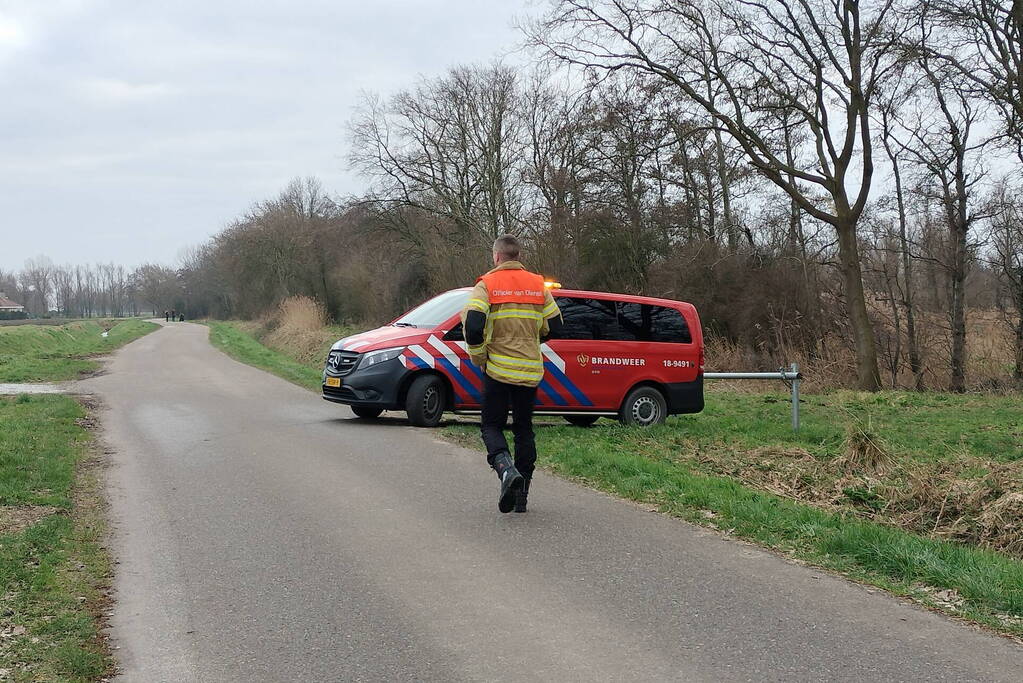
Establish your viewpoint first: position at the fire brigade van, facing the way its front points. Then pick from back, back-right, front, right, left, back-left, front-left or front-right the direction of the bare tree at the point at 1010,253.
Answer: back

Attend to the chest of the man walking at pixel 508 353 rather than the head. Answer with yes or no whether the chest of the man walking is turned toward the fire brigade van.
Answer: yes

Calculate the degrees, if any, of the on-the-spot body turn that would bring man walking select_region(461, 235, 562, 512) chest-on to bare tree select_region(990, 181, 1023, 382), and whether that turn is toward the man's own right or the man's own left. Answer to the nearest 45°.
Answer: approximately 45° to the man's own right

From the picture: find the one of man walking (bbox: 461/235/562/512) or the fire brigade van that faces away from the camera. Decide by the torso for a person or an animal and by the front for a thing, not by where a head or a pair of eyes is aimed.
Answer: the man walking

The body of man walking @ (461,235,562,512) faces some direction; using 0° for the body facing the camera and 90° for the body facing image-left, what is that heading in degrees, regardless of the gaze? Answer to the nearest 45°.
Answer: approximately 180°

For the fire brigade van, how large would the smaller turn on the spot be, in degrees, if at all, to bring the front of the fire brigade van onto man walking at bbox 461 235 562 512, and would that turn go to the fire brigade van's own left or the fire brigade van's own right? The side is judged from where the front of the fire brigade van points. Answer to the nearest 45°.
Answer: approximately 45° to the fire brigade van's own left

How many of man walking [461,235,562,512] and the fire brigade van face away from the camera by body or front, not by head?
1

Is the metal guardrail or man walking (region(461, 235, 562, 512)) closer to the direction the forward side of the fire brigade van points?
the man walking

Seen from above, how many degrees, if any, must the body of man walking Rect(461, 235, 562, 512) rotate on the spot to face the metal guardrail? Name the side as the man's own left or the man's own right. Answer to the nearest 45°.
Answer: approximately 45° to the man's own right
